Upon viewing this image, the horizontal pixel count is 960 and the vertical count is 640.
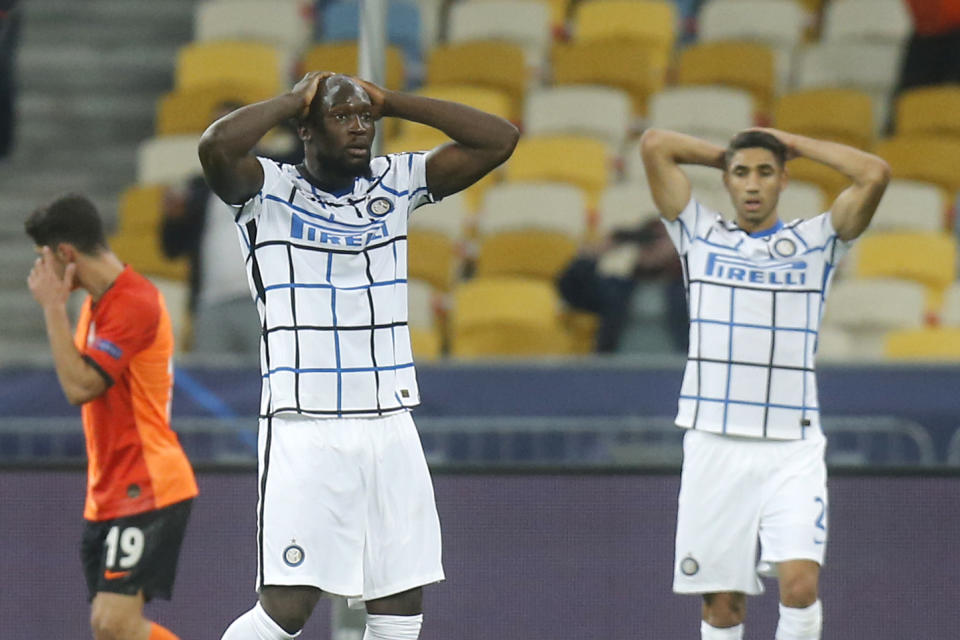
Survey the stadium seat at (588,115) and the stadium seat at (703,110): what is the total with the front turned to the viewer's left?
0

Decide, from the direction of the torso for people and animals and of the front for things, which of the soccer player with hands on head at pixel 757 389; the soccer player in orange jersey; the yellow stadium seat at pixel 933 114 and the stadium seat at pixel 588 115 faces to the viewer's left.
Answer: the soccer player in orange jersey

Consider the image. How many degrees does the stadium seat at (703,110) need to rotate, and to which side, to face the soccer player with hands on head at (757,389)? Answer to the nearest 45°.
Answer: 0° — it already faces them

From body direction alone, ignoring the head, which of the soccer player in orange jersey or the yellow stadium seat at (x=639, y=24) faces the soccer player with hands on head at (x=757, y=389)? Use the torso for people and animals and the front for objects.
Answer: the yellow stadium seat

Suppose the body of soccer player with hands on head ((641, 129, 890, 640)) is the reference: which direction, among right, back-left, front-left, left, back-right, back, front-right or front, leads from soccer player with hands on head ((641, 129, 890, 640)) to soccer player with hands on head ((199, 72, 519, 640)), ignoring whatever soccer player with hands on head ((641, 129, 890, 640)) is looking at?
front-right

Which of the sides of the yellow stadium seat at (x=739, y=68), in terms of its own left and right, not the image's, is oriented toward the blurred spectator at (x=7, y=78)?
right

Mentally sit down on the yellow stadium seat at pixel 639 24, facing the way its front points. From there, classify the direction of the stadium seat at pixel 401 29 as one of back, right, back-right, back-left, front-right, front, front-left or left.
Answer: right

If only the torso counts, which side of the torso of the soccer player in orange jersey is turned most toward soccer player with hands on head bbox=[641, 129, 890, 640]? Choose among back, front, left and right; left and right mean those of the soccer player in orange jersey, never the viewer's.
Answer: back

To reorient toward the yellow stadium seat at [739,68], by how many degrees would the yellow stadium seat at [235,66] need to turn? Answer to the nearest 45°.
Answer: approximately 90° to its left

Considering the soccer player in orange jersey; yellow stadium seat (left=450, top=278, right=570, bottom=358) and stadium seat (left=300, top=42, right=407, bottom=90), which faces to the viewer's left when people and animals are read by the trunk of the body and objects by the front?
the soccer player in orange jersey

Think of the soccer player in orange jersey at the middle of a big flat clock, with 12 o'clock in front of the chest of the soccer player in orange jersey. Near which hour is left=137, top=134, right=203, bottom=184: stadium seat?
The stadium seat is roughly at 3 o'clock from the soccer player in orange jersey.
